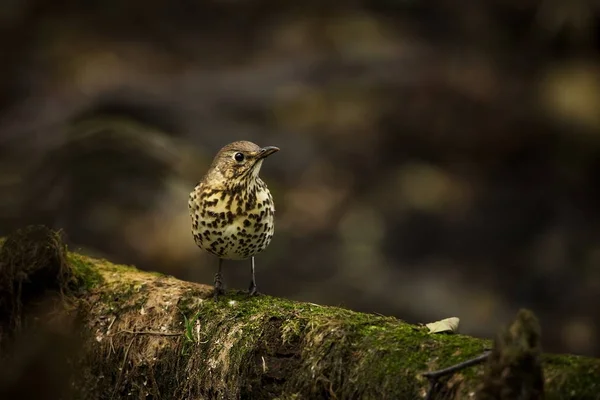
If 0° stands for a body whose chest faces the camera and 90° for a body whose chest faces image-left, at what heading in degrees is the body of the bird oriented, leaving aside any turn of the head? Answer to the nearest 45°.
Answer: approximately 0°
